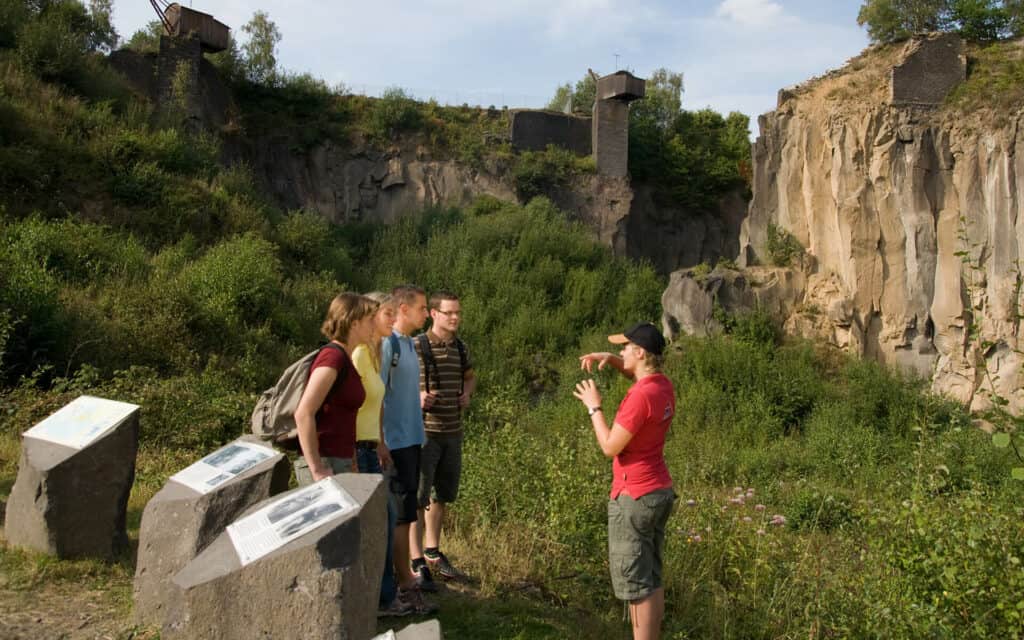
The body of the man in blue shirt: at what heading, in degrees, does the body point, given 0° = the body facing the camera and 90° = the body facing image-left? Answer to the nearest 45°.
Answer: approximately 270°

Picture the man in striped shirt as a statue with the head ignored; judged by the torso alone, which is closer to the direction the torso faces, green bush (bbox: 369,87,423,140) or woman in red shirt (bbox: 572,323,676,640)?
the woman in red shirt

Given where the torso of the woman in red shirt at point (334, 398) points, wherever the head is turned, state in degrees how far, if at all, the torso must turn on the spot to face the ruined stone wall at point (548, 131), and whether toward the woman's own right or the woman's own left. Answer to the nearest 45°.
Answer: approximately 90° to the woman's own left

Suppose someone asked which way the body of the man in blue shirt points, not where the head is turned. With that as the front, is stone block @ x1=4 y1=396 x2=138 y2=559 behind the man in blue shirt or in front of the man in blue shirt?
behind

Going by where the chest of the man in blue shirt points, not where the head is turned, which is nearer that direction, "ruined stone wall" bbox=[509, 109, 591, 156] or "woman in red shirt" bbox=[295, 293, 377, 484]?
the ruined stone wall

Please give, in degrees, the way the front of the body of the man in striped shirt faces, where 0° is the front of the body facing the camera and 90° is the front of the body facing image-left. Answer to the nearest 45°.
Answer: approximately 315°

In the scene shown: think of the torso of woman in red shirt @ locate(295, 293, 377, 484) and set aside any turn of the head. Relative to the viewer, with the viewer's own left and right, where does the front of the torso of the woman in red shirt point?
facing to the right of the viewer

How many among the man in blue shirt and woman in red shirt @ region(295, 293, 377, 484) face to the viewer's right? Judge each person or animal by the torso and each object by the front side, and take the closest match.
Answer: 2
